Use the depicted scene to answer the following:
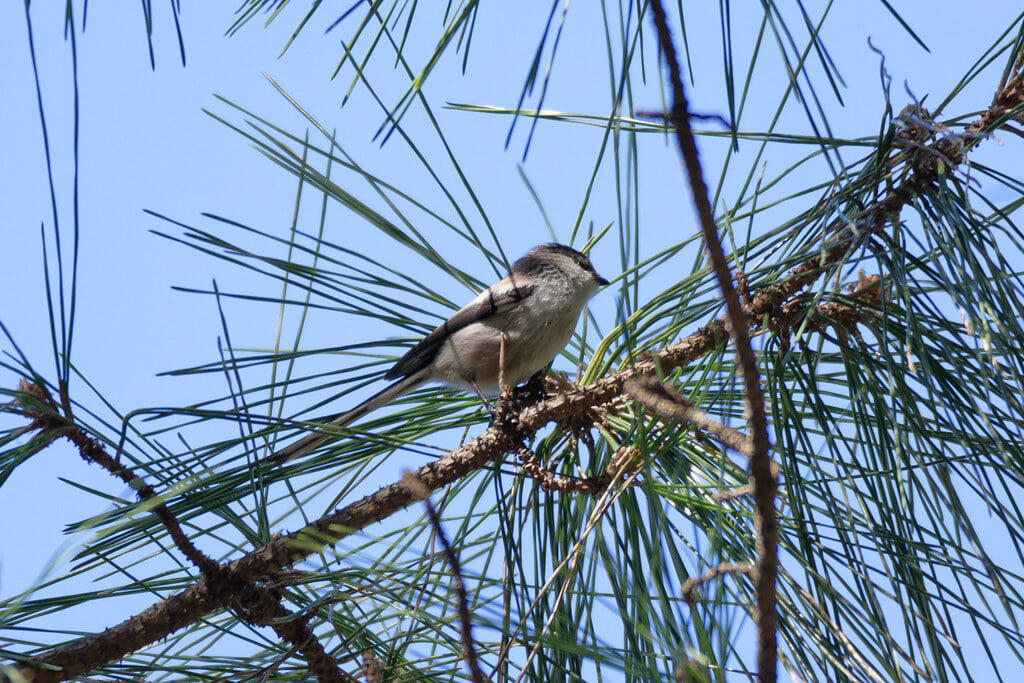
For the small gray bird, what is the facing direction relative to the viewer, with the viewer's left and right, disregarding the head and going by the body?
facing to the right of the viewer
